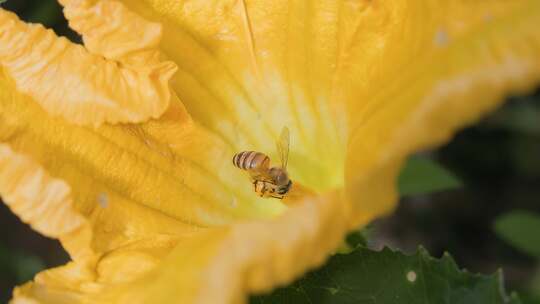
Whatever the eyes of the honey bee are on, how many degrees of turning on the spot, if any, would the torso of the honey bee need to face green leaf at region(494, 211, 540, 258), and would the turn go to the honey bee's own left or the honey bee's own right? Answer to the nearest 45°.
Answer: approximately 45° to the honey bee's own left

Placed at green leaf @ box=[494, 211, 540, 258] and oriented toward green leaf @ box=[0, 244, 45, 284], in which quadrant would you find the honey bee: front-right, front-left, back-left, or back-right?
front-left

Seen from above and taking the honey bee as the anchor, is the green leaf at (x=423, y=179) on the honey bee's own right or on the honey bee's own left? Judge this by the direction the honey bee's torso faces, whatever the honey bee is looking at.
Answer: on the honey bee's own left

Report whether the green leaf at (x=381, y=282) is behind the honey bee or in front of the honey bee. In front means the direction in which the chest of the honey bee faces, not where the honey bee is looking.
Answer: in front

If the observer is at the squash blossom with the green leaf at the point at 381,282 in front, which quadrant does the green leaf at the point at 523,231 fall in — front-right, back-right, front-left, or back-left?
front-left

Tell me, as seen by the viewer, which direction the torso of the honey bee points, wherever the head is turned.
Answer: to the viewer's right
